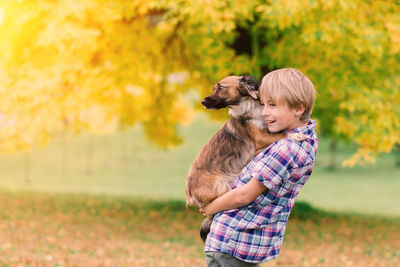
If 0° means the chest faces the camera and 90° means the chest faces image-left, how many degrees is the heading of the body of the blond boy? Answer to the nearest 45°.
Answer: approximately 90°
